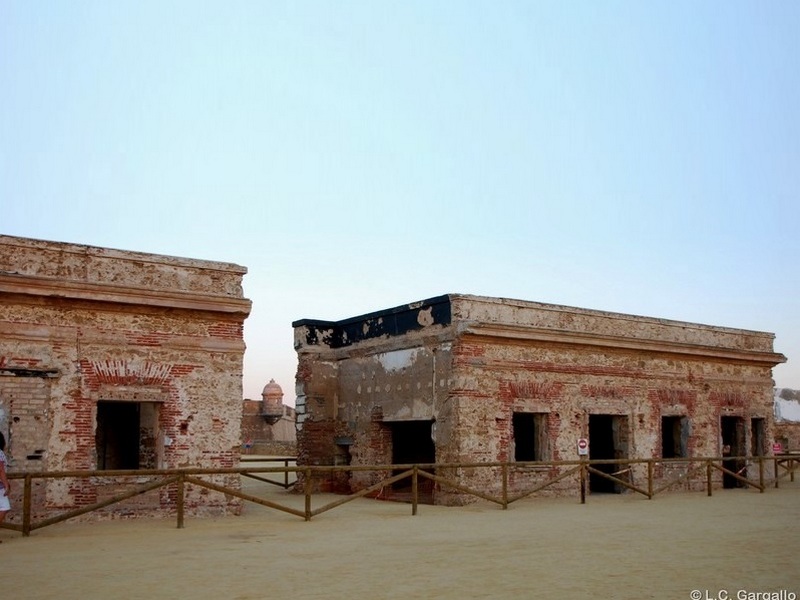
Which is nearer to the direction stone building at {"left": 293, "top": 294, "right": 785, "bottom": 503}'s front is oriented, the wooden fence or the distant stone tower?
the wooden fence

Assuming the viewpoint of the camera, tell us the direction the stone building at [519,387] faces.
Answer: facing the viewer and to the right of the viewer

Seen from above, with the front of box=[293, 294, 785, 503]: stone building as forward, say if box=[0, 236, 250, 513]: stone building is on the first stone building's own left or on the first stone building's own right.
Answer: on the first stone building's own right

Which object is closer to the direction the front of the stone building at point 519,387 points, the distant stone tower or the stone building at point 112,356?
the stone building
